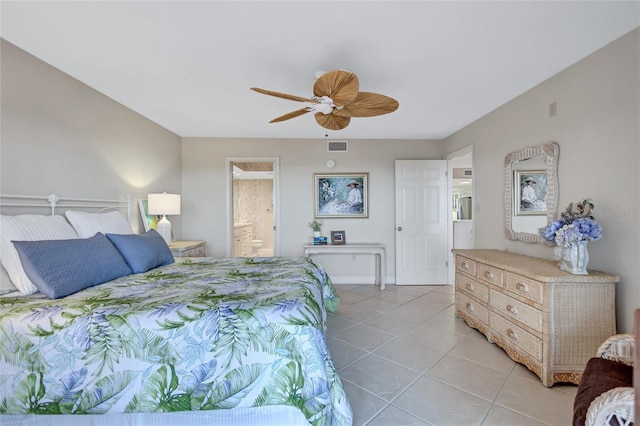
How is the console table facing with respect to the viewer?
toward the camera

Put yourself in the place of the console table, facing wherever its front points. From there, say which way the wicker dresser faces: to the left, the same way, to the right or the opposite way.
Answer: to the right

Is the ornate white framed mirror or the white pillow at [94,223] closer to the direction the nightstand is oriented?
the ornate white framed mirror

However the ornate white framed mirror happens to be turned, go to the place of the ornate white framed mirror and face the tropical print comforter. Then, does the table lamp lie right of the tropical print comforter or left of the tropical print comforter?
right

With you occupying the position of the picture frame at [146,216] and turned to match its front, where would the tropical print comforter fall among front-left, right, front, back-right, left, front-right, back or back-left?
front-right

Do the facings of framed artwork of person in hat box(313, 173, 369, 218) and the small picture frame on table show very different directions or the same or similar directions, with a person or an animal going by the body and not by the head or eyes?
same or similar directions

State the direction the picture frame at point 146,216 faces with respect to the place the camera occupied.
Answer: facing the viewer and to the right of the viewer

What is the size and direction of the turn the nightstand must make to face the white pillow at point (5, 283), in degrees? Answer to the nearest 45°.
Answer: approximately 90° to its right

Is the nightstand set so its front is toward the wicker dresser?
yes

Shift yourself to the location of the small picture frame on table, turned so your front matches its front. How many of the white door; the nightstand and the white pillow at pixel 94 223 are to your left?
1

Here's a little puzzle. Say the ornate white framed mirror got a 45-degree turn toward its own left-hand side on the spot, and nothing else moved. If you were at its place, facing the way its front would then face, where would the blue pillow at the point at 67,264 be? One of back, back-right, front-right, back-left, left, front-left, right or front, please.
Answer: front-right

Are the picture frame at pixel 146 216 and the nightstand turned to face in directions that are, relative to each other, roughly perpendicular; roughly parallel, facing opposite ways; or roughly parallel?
roughly parallel

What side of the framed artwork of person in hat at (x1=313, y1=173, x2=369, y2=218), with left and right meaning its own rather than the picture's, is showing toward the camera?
front

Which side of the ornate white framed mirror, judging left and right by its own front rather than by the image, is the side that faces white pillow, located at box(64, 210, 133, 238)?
front

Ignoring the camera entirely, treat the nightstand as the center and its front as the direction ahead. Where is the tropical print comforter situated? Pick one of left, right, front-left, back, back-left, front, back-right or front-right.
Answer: front-right

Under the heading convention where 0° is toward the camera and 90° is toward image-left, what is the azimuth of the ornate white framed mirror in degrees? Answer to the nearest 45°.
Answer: approximately 45°

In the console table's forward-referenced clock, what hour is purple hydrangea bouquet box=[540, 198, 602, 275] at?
The purple hydrangea bouquet is roughly at 11 o'clock from the console table.

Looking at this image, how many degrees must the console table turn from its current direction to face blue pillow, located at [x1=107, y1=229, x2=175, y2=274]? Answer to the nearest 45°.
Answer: approximately 45° to its right

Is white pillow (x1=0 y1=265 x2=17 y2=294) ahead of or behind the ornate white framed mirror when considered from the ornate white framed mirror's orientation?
ahead

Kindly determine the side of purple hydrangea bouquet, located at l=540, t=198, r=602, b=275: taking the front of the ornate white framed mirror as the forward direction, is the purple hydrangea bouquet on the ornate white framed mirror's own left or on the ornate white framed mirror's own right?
on the ornate white framed mirror's own left

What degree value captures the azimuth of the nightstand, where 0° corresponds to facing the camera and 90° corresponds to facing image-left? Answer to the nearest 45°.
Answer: approximately 315°
